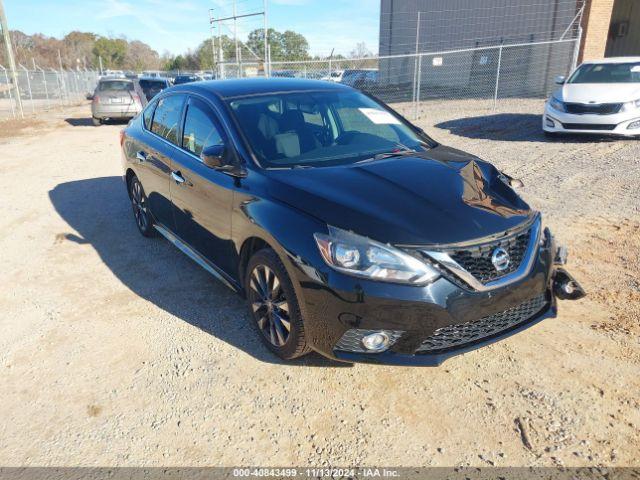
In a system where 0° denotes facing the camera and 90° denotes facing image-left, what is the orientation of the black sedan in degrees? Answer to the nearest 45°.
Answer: approximately 315°

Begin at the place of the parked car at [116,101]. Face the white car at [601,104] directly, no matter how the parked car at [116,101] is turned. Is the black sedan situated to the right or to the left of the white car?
right

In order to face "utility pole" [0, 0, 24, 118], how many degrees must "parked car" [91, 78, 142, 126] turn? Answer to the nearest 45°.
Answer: approximately 45° to its left

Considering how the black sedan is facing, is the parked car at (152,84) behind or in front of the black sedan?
behind

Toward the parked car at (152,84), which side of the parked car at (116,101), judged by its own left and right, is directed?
front

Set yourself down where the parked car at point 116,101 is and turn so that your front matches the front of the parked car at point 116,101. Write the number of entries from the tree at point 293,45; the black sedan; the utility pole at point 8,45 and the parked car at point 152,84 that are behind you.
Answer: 1

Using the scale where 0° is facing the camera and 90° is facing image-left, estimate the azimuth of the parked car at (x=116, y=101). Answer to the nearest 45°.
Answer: approximately 180°

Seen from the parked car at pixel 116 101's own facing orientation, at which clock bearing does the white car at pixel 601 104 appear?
The white car is roughly at 5 o'clock from the parked car.

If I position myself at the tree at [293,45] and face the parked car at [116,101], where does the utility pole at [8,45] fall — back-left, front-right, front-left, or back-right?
front-right

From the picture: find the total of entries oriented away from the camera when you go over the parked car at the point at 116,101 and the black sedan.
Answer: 1

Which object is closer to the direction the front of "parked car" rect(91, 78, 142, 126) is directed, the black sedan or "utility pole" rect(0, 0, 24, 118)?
the utility pole

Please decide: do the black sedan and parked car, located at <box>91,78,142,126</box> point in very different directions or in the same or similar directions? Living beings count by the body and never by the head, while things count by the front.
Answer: very different directions

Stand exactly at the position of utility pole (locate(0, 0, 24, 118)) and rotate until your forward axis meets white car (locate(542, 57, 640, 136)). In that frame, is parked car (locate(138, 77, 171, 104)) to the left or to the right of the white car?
left

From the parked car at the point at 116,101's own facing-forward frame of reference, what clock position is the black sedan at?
The black sedan is roughly at 6 o'clock from the parked car.

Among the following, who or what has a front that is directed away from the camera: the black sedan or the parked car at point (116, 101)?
the parked car

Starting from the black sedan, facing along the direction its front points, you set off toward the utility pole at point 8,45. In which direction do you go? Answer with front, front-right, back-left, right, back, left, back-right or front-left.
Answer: back
